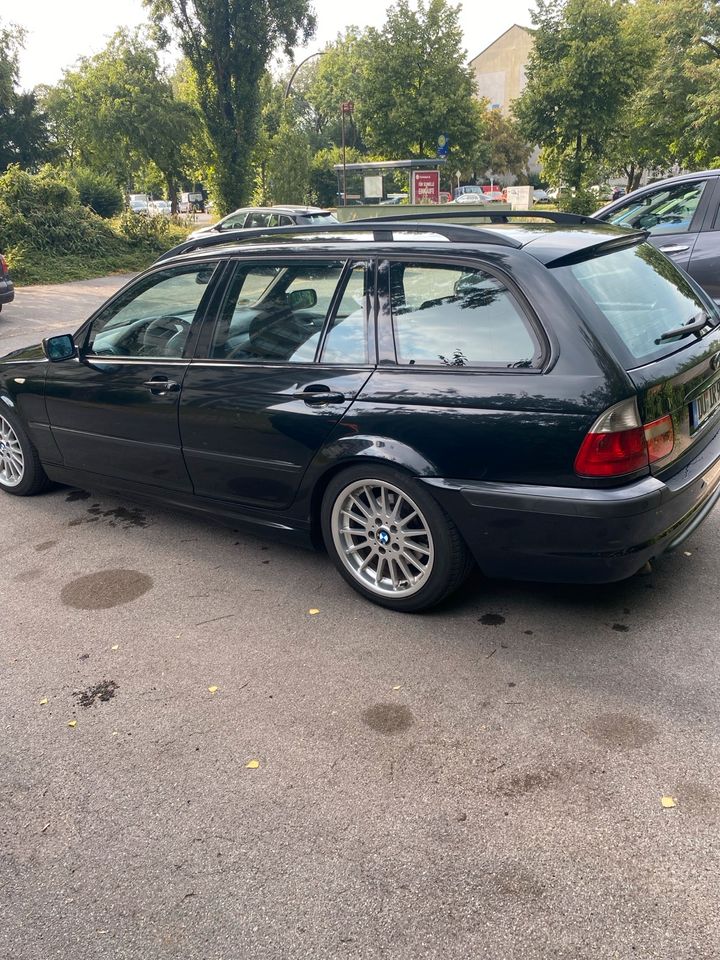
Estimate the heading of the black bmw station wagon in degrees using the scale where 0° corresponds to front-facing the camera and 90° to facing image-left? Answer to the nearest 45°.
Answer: approximately 135°

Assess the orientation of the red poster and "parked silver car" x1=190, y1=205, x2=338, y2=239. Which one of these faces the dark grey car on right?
the red poster

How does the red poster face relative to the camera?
toward the camera

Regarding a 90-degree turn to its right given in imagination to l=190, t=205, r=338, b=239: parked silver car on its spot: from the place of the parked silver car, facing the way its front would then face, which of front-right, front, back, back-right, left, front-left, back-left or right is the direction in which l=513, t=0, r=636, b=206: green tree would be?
front

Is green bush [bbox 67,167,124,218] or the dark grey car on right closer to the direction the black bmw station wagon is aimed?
the green bush

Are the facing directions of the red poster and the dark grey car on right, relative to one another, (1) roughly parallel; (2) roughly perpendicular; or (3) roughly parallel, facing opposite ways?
roughly perpendicular

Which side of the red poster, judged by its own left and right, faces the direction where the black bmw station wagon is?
front

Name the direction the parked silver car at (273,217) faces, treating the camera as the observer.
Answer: facing away from the viewer and to the left of the viewer

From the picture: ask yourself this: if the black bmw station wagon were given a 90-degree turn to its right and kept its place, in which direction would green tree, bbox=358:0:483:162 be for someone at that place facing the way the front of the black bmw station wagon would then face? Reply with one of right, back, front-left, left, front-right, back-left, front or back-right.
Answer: front-left

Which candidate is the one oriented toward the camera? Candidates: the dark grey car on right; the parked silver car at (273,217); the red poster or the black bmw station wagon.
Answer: the red poster

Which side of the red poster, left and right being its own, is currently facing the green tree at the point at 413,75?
back

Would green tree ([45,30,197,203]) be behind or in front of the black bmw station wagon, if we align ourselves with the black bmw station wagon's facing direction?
in front

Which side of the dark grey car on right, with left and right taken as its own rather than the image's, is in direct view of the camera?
left

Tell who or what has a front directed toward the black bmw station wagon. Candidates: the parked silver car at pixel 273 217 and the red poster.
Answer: the red poster
